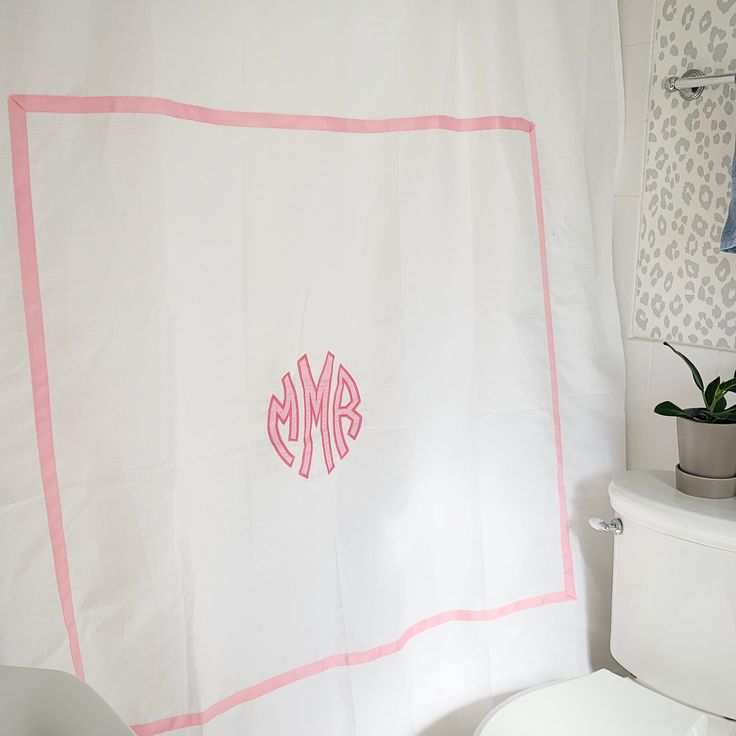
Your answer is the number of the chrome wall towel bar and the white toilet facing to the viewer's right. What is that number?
0

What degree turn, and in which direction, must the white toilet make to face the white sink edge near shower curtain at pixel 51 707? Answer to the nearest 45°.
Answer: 0° — it already faces it

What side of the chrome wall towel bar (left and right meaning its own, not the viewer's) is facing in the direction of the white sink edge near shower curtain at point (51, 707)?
front
